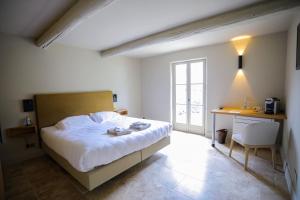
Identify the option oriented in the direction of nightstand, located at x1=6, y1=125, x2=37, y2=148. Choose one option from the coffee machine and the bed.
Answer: the coffee machine

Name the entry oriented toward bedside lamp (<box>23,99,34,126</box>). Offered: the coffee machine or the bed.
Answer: the coffee machine

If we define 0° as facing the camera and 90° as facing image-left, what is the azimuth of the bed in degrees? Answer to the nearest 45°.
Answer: approximately 315°

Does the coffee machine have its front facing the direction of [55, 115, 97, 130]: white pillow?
yes

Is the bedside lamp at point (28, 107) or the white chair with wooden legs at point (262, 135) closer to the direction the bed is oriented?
the white chair with wooden legs

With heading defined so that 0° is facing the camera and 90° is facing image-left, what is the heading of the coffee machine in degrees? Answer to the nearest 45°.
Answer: approximately 45°

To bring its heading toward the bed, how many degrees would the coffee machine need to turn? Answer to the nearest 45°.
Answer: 0° — it already faces it

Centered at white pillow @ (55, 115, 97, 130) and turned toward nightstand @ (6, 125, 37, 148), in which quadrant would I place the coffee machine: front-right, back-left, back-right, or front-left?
back-left

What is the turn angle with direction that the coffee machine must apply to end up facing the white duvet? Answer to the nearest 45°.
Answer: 0° — it already faces it

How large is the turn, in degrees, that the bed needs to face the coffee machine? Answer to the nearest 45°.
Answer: approximately 45° to its left
